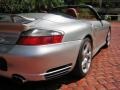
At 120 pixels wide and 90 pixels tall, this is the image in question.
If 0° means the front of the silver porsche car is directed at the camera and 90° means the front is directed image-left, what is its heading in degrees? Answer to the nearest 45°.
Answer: approximately 225°
